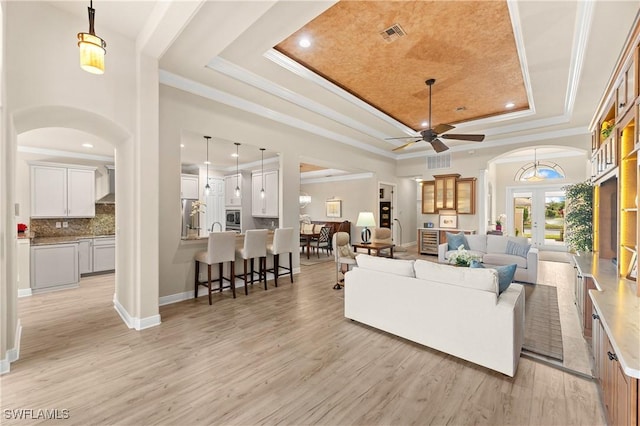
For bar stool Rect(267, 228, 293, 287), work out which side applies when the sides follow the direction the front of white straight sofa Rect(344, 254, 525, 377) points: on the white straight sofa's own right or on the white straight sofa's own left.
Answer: on the white straight sofa's own left

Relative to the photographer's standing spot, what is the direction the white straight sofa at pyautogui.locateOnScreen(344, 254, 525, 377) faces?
facing away from the viewer and to the right of the viewer

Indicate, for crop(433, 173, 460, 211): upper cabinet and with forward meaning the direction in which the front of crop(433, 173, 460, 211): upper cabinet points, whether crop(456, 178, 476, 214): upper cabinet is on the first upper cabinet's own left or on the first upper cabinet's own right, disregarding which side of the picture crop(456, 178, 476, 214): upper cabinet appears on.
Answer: on the first upper cabinet's own left

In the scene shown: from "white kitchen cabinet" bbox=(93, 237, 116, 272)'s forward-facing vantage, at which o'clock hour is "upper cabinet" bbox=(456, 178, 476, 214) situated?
The upper cabinet is roughly at 10 o'clock from the white kitchen cabinet.

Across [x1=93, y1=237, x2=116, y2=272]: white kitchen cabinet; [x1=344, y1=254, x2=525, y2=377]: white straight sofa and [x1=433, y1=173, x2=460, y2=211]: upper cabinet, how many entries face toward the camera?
2
